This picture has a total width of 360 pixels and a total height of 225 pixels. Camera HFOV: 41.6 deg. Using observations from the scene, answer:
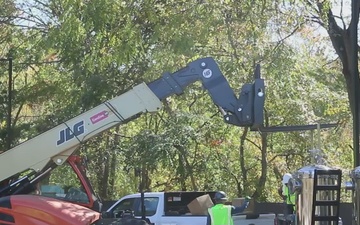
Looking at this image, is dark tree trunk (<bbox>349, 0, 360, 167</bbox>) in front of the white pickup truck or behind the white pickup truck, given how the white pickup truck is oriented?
behind

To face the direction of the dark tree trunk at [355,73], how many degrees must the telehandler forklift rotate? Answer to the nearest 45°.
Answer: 0° — it already faces it

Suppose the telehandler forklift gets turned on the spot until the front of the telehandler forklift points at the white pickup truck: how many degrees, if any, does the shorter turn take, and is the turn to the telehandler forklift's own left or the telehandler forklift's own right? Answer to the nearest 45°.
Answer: approximately 45° to the telehandler forklift's own left

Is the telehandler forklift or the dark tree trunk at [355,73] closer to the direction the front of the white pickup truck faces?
the telehandler forklift

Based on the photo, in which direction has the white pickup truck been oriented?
to the viewer's left

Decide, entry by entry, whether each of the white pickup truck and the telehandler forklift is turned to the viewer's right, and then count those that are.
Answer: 1

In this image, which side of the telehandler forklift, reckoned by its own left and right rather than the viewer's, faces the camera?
right

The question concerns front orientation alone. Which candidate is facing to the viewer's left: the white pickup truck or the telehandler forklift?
the white pickup truck

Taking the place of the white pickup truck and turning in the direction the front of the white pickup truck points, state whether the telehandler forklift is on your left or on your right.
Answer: on your left

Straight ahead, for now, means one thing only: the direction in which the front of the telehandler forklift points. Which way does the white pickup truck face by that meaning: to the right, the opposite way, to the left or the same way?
the opposite way
